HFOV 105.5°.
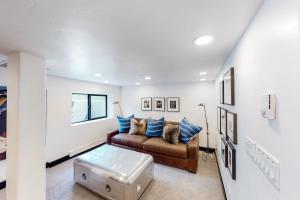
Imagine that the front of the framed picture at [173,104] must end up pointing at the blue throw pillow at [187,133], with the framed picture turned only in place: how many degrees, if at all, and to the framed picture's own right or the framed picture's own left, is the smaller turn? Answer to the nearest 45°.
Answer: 0° — it already faces it

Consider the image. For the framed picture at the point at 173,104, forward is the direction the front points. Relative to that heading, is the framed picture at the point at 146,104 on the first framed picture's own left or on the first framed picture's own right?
on the first framed picture's own right

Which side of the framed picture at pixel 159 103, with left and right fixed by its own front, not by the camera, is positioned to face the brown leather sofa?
front

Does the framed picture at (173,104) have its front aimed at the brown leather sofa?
yes

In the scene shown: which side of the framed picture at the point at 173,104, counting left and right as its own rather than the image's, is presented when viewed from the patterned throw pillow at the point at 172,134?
front

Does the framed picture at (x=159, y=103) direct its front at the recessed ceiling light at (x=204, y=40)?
yes

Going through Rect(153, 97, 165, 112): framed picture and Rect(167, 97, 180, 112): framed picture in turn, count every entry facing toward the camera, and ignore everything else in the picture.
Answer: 2

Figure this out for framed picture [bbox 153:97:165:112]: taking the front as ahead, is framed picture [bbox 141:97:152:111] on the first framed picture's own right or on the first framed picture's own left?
on the first framed picture's own right

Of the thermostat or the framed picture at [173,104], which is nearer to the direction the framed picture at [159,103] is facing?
the thermostat
